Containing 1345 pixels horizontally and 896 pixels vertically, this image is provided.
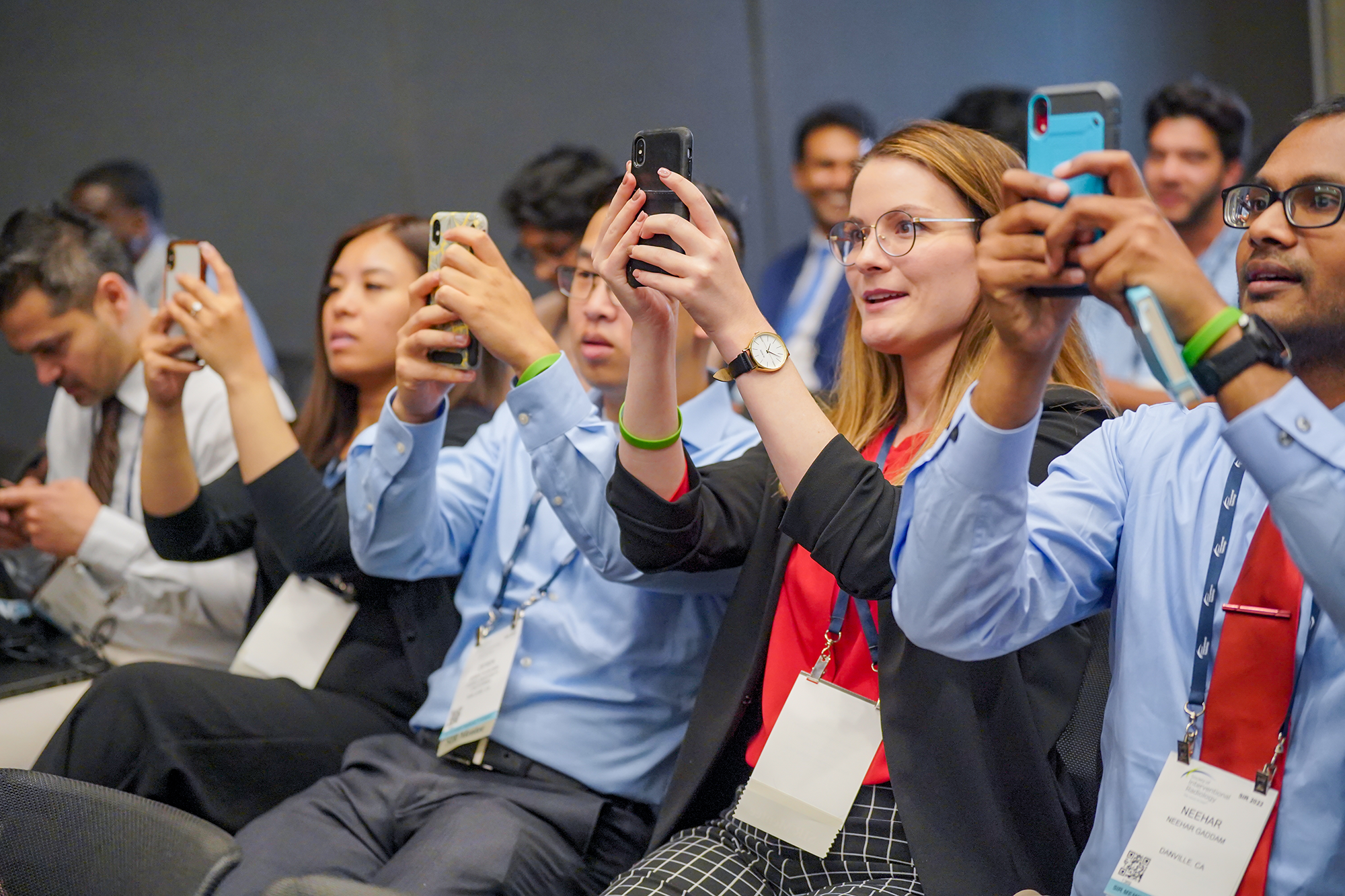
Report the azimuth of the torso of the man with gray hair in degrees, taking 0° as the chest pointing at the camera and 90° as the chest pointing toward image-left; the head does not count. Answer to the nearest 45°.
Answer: approximately 45°

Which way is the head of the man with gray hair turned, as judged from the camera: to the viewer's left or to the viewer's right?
to the viewer's left

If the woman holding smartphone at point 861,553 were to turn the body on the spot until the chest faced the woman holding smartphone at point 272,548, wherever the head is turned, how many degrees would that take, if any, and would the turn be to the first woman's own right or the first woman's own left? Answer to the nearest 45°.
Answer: approximately 90° to the first woman's own right

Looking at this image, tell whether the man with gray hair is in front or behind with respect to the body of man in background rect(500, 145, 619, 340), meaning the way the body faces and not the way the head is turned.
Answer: in front

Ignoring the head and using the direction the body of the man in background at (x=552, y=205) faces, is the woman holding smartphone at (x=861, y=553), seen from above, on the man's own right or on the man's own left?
on the man's own left

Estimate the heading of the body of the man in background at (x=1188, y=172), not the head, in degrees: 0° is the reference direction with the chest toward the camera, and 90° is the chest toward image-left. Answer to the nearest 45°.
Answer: approximately 45°

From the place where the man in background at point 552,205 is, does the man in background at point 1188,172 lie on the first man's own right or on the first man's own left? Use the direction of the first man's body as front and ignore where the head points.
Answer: on the first man's own left

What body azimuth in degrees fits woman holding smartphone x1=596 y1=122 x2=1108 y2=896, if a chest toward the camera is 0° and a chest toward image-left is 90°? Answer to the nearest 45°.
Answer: approximately 45°
